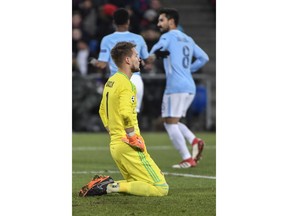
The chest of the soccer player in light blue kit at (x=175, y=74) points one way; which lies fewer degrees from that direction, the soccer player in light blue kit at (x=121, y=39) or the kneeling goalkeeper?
the soccer player in light blue kit

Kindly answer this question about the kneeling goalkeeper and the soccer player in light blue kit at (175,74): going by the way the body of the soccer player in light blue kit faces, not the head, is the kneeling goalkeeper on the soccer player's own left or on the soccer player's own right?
on the soccer player's own left

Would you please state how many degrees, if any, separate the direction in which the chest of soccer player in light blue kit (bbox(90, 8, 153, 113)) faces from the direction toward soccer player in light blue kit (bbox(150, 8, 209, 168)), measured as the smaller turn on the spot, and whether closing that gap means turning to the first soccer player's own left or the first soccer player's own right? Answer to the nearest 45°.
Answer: approximately 90° to the first soccer player's own right

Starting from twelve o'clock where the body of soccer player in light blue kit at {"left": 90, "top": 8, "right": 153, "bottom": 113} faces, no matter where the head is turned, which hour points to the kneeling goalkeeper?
The kneeling goalkeeper is roughly at 6 o'clock from the soccer player in light blue kit.

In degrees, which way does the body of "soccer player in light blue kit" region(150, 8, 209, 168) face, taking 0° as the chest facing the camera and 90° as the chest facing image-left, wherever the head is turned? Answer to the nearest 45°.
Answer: approximately 135°

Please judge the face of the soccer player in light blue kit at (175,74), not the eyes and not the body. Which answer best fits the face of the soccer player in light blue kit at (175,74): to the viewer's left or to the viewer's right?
to the viewer's left

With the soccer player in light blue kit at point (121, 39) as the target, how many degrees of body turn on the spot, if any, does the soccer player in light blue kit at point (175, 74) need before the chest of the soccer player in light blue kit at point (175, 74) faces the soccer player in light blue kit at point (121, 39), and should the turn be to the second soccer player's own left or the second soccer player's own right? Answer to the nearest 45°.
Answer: approximately 45° to the second soccer player's own left

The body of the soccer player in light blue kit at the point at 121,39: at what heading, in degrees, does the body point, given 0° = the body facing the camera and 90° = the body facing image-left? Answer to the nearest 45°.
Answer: approximately 180°
